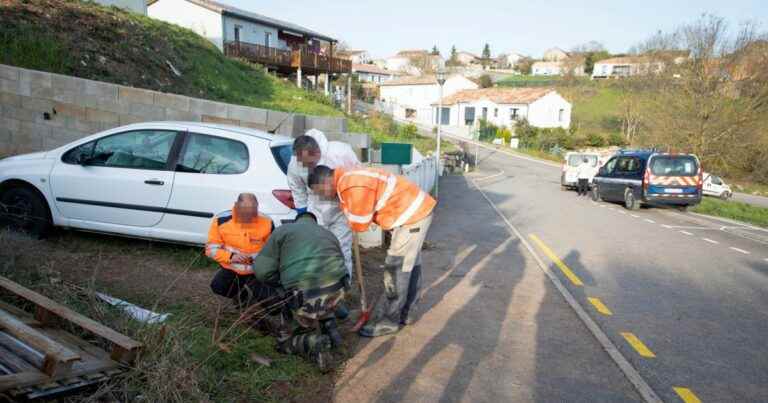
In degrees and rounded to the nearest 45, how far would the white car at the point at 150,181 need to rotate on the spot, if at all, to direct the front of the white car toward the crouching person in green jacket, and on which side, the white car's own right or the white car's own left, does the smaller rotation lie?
approximately 90° to the white car's own left

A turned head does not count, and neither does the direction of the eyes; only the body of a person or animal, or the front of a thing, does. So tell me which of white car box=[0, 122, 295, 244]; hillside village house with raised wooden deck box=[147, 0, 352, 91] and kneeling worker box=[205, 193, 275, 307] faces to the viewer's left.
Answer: the white car

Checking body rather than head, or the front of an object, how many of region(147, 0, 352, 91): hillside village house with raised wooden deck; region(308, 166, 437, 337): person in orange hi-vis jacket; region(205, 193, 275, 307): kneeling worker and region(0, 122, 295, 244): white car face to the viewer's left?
2

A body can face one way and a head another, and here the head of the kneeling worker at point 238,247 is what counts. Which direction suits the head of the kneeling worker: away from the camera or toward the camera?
toward the camera

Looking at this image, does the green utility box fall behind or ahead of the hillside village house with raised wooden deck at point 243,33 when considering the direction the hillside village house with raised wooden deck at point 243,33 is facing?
ahead

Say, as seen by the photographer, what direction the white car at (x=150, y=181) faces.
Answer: facing to the left of the viewer

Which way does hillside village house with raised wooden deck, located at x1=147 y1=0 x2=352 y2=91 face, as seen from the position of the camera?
facing the viewer and to the right of the viewer

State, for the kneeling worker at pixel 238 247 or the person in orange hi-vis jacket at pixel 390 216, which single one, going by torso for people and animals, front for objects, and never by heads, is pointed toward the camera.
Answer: the kneeling worker

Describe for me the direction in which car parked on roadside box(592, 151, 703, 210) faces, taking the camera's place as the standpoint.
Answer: facing away from the viewer and to the left of the viewer

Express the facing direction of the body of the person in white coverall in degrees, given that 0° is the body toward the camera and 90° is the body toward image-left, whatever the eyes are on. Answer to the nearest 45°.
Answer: approximately 45°

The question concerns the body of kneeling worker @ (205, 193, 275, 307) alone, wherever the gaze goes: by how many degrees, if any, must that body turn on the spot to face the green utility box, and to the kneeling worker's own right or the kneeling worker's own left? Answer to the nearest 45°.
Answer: approximately 135° to the kneeling worker's own left

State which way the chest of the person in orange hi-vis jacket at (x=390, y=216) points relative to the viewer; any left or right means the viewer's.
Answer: facing to the left of the viewer

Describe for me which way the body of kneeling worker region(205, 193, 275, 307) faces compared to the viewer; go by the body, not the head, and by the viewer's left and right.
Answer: facing the viewer

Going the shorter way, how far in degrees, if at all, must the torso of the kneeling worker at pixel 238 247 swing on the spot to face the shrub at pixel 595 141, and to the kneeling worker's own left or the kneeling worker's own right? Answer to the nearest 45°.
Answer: approximately 135° to the kneeling worker's own left

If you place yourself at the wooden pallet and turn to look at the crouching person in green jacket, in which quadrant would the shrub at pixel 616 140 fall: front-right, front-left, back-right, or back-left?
front-left

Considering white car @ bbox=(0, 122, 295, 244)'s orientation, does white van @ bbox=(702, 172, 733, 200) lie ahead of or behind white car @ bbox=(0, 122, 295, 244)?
behind

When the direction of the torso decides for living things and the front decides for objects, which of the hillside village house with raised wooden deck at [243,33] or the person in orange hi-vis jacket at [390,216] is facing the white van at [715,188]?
the hillside village house with raised wooden deck

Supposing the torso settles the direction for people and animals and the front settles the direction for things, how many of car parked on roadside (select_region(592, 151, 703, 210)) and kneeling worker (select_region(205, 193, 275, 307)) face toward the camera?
1

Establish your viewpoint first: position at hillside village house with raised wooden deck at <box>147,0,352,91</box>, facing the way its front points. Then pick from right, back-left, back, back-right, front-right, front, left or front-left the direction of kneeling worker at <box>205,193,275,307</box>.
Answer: front-right
